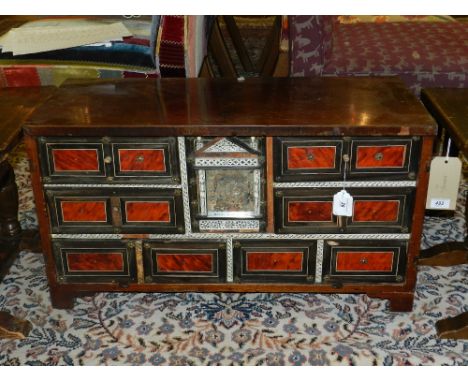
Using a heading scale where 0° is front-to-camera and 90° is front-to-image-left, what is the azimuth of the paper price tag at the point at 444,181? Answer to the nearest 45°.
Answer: approximately 0°

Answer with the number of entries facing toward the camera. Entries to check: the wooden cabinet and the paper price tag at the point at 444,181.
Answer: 2

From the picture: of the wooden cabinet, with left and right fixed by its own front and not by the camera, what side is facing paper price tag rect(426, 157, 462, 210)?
left

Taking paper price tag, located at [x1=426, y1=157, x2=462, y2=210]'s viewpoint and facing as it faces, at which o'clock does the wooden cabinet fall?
The wooden cabinet is roughly at 2 o'clock from the paper price tag.

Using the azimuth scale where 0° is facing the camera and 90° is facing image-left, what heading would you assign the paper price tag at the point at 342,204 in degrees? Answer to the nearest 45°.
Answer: approximately 0°
